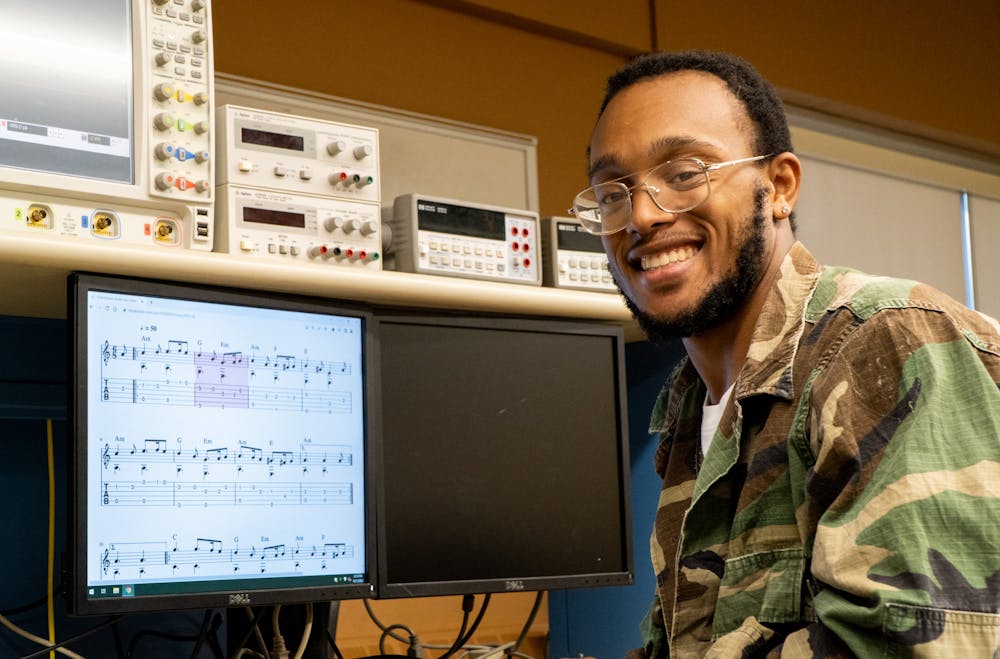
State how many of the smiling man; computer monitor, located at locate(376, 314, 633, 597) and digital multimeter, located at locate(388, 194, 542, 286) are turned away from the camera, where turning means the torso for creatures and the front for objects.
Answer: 0

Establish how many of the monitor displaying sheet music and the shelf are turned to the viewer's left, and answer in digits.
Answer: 0

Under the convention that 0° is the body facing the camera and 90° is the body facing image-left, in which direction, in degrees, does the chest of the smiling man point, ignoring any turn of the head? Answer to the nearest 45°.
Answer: approximately 45°

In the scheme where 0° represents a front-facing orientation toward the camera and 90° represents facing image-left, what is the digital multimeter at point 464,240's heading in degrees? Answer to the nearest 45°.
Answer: approximately 315°

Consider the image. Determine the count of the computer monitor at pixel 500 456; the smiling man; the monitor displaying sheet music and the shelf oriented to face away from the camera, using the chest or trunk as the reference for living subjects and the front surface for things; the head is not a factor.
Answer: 0

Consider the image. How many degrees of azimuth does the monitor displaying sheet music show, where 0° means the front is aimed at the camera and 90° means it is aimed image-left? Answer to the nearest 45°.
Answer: approximately 315°

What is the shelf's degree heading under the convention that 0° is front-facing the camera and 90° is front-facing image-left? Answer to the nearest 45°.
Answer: approximately 315°

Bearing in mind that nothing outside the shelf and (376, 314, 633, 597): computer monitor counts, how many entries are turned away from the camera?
0
